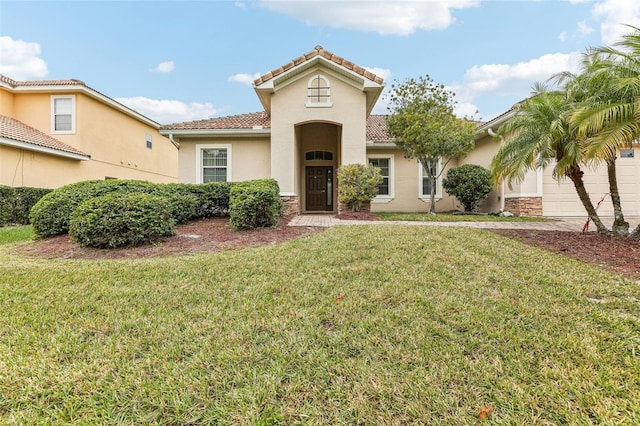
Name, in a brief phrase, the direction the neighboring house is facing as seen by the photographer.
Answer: facing the viewer and to the left of the viewer

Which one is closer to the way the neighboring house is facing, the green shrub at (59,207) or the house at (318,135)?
the green shrub

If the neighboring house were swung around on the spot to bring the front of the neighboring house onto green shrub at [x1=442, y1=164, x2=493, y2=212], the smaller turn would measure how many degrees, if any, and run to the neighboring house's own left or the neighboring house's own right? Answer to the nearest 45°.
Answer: approximately 90° to the neighboring house's own left

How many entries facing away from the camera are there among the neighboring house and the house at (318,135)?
0

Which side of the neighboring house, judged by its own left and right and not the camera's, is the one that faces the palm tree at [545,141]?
left

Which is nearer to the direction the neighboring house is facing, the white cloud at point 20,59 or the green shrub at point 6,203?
the green shrub

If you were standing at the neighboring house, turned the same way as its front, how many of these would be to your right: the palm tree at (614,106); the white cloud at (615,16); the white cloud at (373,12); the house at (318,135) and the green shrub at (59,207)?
0

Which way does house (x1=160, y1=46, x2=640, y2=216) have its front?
toward the camera

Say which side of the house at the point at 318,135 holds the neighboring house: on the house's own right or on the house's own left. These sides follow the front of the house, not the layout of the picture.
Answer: on the house's own right

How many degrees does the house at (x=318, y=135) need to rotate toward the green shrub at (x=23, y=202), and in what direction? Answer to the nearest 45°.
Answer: approximately 90° to its right

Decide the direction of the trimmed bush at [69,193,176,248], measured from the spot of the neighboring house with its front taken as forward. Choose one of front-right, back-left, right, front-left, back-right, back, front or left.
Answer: front-left

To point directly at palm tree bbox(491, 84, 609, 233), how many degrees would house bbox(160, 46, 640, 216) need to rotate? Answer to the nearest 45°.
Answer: approximately 45° to its left

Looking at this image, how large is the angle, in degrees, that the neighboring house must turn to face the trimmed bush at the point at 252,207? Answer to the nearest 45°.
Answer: approximately 45° to its left

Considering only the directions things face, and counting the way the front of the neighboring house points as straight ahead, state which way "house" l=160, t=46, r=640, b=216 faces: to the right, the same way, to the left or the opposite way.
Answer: the same way
